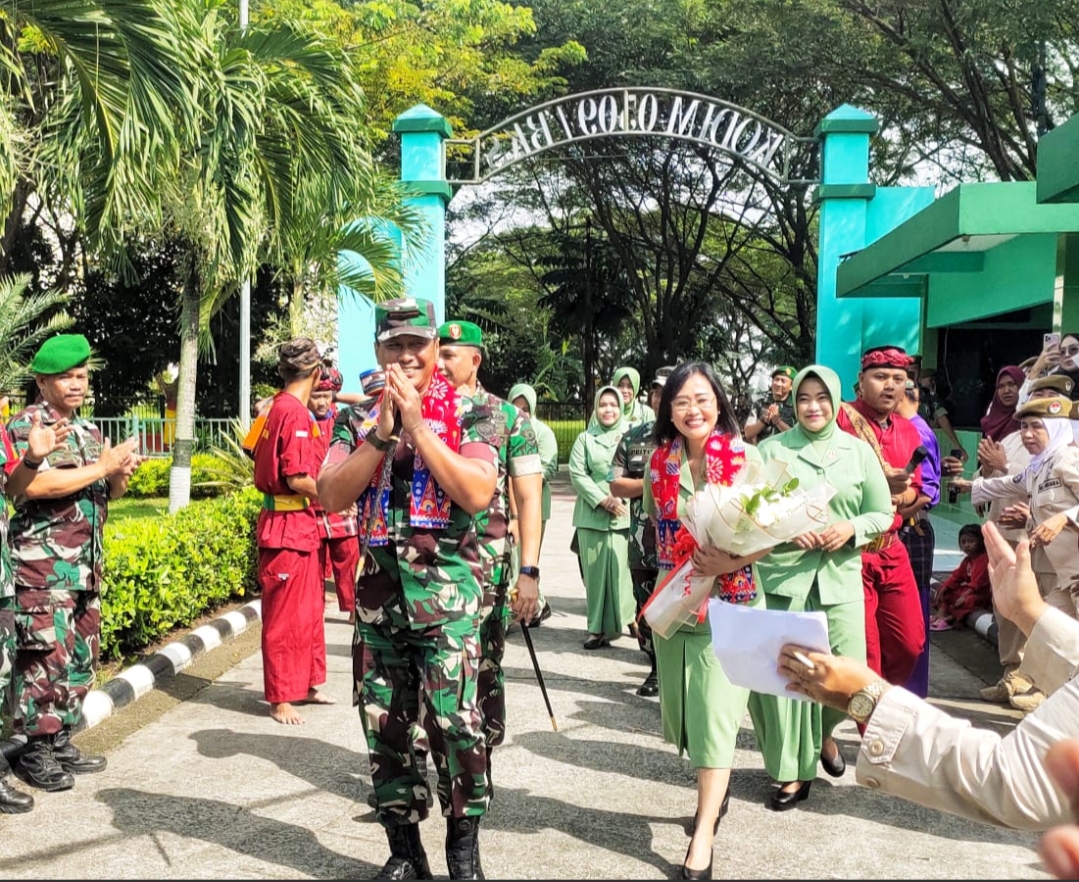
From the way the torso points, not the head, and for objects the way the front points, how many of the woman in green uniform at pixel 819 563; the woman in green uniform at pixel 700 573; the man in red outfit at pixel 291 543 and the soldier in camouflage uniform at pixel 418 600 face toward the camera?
3

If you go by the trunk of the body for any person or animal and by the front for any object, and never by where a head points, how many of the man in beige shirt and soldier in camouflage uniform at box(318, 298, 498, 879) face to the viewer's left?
1

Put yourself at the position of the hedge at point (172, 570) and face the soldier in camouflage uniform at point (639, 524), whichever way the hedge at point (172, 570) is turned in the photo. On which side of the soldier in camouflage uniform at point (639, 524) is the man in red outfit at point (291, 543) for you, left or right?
right

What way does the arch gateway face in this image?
away from the camera

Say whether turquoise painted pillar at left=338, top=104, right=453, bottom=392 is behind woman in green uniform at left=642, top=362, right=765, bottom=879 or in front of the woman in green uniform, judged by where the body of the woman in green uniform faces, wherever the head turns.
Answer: behind

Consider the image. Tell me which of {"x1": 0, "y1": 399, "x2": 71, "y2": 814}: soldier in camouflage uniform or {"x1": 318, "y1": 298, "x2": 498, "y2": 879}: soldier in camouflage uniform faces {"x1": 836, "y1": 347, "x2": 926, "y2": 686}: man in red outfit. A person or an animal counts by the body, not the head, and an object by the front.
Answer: {"x1": 0, "y1": 399, "x2": 71, "y2": 814}: soldier in camouflage uniform

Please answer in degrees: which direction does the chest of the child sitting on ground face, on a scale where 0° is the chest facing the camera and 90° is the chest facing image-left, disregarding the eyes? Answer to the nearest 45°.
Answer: approximately 45°

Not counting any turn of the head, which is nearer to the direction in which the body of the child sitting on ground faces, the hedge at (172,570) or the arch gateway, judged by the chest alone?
the hedge
